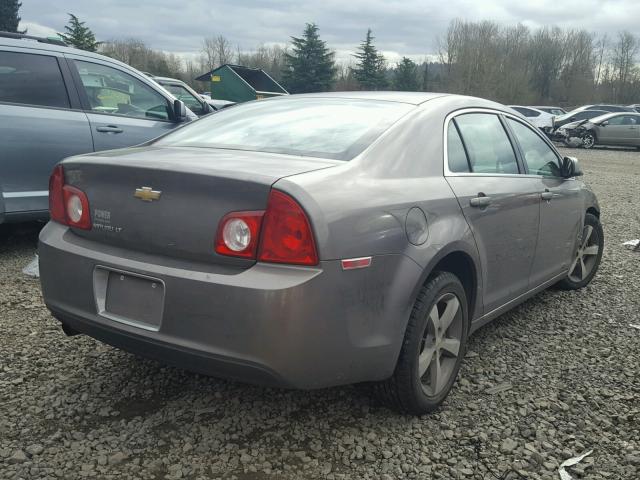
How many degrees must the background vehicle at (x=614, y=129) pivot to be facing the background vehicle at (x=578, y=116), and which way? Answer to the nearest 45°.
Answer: approximately 45° to its right

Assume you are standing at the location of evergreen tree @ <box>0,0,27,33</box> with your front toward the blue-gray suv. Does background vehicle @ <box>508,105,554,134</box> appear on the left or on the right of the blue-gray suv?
left

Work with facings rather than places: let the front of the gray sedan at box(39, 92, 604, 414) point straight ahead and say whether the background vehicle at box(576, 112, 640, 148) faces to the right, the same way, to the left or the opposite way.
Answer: to the left

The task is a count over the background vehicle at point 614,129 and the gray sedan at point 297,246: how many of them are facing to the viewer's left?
1

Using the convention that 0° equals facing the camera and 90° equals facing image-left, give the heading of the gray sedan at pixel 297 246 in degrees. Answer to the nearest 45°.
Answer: approximately 225°

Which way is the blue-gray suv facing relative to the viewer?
to the viewer's right

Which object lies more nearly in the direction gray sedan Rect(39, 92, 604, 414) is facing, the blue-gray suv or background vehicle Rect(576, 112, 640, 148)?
the background vehicle

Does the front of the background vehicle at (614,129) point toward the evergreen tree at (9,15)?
yes

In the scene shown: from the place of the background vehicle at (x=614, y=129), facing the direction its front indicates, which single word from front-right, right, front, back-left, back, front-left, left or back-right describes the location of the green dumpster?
front-left

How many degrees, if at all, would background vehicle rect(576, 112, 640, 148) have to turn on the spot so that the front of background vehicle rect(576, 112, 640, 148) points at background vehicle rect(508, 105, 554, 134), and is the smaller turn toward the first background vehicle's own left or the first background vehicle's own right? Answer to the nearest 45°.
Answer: approximately 45° to the first background vehicle's own right

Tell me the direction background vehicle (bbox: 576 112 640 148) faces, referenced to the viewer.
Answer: facing to the left of the viewer

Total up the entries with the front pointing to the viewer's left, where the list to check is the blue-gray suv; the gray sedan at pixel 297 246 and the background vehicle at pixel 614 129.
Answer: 1

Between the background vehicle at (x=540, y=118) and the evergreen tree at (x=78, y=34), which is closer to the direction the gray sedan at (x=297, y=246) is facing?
the background vehicle

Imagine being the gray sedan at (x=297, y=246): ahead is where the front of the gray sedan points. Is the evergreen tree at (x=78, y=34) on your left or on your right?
on your left

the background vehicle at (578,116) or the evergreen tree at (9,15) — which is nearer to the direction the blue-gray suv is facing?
the background vehicle
